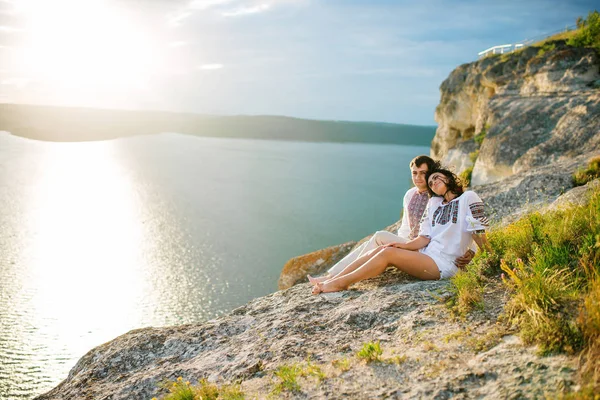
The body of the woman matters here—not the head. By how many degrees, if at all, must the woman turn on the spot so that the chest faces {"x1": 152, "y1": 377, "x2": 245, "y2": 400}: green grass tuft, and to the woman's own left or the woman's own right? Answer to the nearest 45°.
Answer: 0° — they already face it

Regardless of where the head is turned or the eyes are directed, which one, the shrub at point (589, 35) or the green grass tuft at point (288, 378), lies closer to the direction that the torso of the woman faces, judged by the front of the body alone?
the green grass tuft

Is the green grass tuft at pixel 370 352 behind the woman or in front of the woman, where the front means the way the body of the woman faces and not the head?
in front

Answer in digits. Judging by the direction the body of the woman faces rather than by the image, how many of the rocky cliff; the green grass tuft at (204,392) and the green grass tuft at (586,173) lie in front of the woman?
1

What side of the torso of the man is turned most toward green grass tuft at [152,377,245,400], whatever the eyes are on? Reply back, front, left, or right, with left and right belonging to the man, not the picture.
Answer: front

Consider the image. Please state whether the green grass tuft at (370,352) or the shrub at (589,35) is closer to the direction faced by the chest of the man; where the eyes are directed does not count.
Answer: the green grass tuft

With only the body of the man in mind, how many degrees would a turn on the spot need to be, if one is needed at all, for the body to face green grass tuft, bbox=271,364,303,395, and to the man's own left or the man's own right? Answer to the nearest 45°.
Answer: approximately 45° to the man's own left

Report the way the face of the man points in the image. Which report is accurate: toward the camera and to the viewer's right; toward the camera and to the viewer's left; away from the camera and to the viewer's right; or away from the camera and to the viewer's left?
toward the camera and to the viewer's left

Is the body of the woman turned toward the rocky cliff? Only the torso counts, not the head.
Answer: no

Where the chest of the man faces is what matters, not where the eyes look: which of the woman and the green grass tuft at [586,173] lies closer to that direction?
the woman

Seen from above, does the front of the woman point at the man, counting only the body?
no

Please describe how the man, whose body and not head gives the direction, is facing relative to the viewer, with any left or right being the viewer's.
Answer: facing the viewer and to the left of the viewer

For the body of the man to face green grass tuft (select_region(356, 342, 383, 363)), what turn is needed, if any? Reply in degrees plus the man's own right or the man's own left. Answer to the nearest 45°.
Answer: approximately 45° to the man's own left

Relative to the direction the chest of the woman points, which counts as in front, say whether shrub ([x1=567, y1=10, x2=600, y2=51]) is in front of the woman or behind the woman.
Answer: behind

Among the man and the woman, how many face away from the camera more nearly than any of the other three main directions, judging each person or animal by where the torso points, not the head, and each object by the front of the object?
0

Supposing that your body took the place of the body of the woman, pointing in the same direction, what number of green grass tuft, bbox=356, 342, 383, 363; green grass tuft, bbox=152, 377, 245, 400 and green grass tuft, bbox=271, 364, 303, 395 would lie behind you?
0

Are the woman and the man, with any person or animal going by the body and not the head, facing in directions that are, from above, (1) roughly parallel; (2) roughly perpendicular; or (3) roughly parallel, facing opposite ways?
roughly parallel
